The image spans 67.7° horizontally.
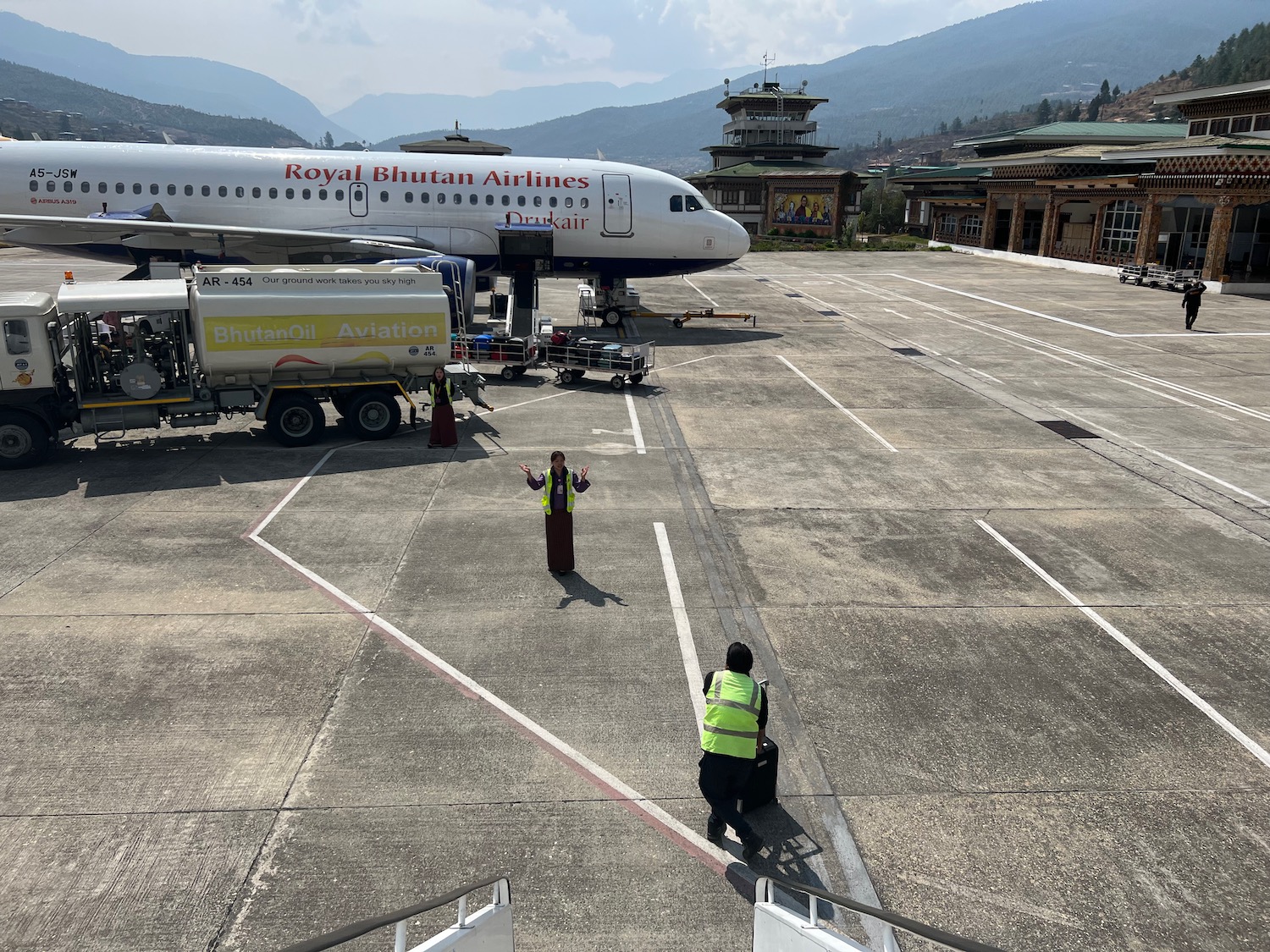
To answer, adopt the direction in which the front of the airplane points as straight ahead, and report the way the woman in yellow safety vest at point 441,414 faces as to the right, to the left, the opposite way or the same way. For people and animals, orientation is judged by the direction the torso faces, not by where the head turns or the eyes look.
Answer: to the right

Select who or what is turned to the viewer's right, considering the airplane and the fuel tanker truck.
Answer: the airplane

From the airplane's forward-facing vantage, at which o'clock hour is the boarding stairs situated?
The boarding stairs is roughly at 3 o'clock from the airplane.

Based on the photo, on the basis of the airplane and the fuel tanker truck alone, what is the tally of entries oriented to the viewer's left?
1

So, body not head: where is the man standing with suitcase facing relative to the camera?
away from the camera

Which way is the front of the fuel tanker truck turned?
to the viewer's left

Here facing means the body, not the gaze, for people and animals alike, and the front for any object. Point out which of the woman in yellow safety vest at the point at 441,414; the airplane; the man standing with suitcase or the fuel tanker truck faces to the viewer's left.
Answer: the fuel tanker truck

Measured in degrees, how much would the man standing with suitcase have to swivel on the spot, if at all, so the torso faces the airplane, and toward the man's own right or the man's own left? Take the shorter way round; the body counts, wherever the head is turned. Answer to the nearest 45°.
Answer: approximately 45° to the man's own left

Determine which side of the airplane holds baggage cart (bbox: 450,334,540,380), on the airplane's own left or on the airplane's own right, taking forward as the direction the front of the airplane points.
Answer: on the airplane's own right

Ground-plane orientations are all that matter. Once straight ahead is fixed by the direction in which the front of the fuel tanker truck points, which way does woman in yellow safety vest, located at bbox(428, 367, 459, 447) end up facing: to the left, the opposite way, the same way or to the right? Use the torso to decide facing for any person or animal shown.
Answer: to the left

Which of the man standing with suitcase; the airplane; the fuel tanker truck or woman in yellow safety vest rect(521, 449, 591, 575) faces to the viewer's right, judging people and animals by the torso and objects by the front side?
the airplane

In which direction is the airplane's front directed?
to the viewer's right

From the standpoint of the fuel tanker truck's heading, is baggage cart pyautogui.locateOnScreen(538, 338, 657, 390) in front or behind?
behind

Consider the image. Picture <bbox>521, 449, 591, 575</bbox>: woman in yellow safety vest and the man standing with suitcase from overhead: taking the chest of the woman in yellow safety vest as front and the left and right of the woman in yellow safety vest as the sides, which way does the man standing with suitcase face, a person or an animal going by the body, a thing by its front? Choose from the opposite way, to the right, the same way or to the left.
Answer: the opposite way

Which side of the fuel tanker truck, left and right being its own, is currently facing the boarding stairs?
left
